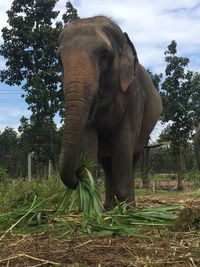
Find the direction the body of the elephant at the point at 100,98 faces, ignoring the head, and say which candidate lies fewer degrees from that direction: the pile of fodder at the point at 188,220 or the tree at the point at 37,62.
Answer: the pile of fodder

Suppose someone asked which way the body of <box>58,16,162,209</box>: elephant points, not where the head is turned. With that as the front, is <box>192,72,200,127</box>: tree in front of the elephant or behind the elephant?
behind

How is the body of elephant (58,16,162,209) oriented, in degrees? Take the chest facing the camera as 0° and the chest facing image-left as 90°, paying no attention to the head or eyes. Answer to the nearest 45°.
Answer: approximately 45°

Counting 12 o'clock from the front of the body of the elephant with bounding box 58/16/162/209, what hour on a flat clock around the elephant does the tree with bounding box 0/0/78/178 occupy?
The tree is roughly at 4 o'clock from the elephant.
